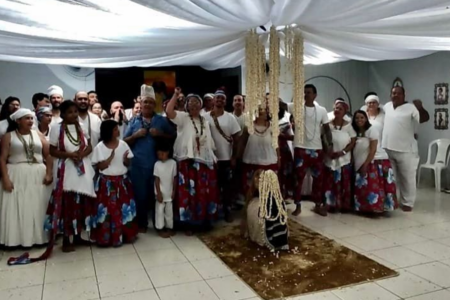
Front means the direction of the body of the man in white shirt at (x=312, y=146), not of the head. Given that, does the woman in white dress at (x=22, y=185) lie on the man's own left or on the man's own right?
on the man's own right

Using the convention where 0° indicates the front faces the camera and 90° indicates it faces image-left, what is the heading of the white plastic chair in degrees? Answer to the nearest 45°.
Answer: approximately 45°

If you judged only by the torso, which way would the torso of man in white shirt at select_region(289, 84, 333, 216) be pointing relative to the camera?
toward the camera

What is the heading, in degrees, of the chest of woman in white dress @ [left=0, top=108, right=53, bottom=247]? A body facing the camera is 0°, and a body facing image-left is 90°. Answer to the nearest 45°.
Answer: approximately 315°

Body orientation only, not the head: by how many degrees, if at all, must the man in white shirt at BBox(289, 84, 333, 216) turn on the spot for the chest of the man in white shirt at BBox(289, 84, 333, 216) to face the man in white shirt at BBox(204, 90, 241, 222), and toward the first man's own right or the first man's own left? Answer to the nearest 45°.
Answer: approximately 45° to the first man's own right

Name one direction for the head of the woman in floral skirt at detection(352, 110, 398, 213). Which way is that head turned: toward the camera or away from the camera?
toward the camera

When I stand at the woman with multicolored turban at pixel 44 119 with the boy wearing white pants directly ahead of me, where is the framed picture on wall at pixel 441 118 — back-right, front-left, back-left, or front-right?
front-left

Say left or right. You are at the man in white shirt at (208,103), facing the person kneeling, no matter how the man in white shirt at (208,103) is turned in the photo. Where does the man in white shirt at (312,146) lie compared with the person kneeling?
left

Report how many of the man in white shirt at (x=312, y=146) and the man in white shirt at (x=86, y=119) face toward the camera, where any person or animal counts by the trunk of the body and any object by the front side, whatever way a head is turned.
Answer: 2
